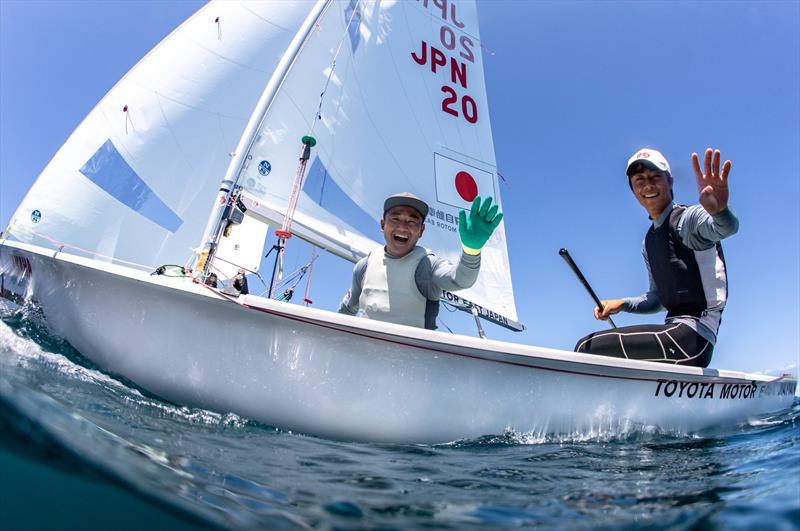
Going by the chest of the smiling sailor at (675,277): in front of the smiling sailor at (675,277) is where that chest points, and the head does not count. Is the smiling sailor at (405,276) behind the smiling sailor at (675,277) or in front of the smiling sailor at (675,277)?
in front

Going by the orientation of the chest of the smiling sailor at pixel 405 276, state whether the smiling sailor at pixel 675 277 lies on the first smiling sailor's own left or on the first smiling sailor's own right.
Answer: on the first smiling sailor's own left

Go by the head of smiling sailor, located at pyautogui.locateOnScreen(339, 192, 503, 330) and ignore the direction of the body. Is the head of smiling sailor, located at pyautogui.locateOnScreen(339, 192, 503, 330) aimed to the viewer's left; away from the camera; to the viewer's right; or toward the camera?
toward the camera

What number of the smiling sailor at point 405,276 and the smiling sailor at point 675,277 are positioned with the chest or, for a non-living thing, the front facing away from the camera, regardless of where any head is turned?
0

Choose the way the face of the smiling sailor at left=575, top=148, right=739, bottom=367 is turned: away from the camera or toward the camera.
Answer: toward the camera

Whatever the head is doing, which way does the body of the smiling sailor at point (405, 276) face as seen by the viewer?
toward the camera

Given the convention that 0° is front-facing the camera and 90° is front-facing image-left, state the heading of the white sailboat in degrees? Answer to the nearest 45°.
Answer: approximately 90°

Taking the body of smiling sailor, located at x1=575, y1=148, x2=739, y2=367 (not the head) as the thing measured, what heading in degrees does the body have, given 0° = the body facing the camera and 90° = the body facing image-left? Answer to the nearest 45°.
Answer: approximately 45°
